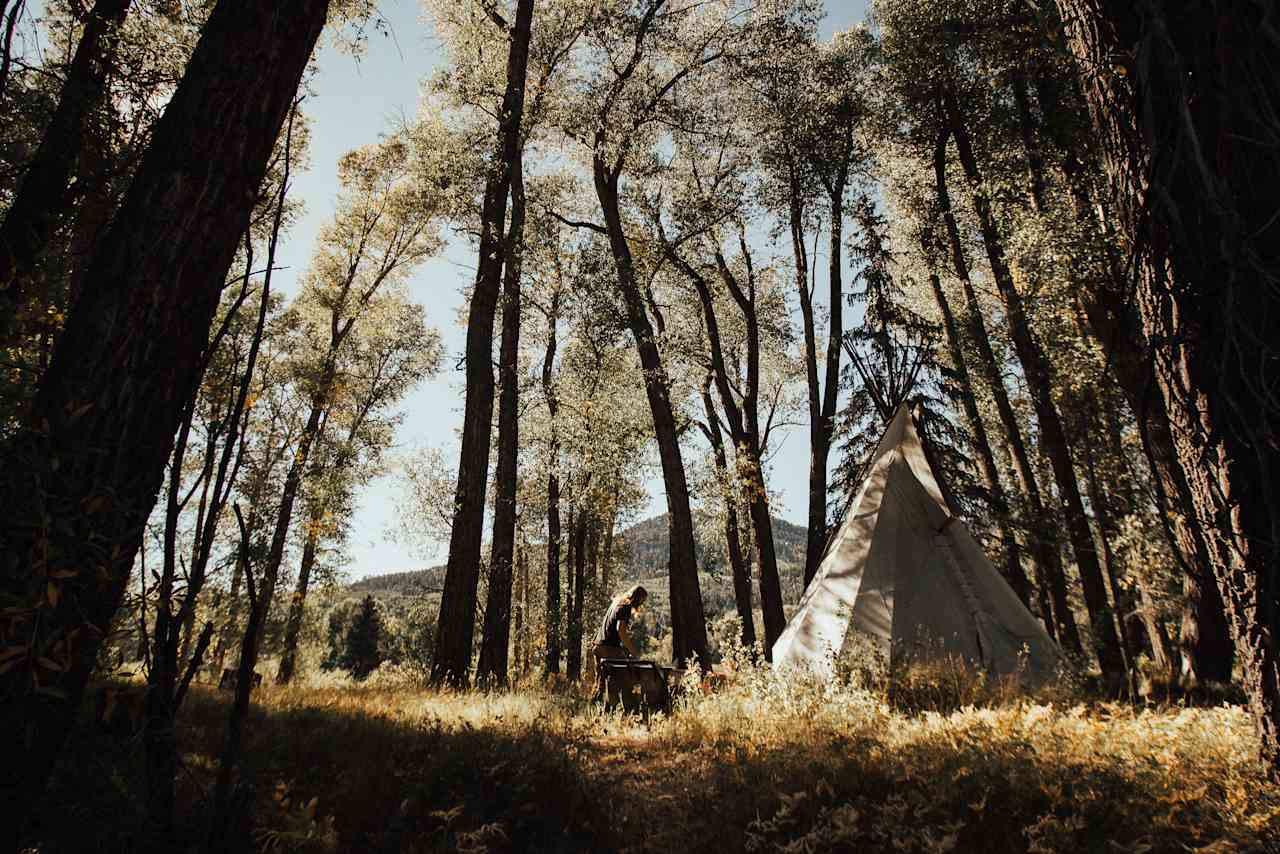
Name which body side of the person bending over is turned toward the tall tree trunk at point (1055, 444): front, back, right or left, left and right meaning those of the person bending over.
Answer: front

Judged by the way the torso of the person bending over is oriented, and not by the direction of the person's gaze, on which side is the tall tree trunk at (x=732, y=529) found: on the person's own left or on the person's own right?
on the person's own left

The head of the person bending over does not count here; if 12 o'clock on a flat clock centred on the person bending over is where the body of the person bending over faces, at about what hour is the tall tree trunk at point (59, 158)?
The tall tree trunk is roughly at 4 o'clock from the person bending over.

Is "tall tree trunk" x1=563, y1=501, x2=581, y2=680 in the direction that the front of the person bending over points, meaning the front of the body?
no

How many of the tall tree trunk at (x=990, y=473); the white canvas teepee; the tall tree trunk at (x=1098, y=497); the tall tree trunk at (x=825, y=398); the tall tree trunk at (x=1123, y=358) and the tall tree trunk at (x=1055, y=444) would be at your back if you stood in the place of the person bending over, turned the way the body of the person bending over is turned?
0

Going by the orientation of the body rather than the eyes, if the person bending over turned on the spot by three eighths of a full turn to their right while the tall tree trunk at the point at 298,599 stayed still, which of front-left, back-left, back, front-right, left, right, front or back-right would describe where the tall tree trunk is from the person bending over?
right

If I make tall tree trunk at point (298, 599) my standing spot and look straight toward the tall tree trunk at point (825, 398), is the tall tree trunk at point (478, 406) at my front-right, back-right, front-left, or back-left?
front-right

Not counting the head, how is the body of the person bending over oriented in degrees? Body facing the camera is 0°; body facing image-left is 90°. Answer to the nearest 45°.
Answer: approximately 270°

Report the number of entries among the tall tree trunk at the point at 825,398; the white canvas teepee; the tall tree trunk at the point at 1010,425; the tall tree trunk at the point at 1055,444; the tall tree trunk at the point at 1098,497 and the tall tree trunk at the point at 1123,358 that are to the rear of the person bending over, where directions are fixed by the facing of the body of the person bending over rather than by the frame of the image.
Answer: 0

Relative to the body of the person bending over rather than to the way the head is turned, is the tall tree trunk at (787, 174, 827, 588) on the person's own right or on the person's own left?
on the person's own left

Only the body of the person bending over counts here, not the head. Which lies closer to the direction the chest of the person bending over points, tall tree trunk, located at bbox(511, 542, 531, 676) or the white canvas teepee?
the white canvas teepee
